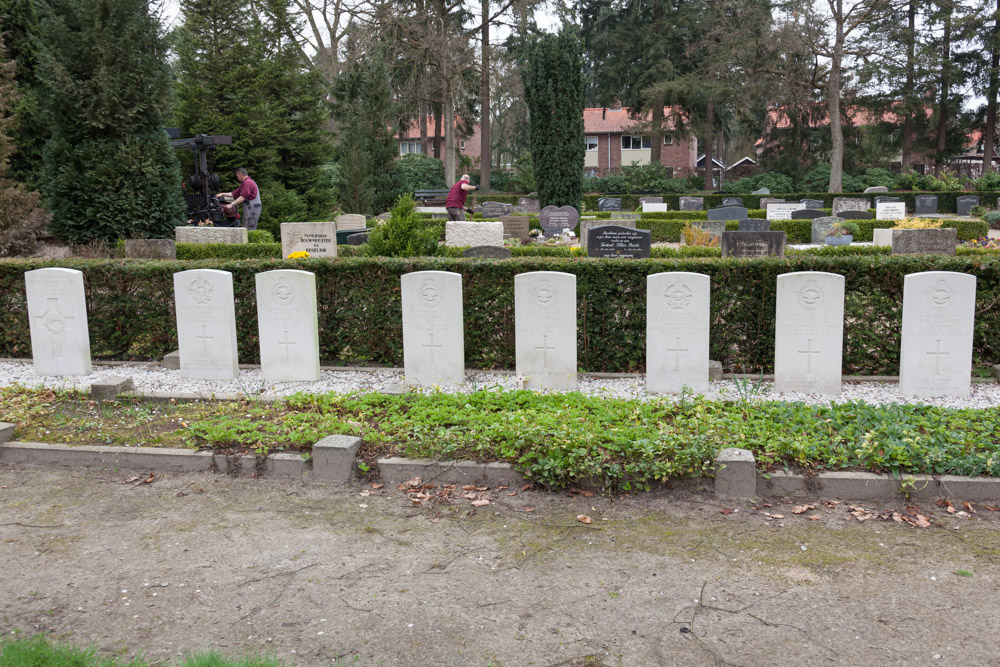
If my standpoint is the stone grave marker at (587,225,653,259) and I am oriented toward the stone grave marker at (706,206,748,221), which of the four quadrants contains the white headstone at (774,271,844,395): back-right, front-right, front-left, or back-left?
back-right

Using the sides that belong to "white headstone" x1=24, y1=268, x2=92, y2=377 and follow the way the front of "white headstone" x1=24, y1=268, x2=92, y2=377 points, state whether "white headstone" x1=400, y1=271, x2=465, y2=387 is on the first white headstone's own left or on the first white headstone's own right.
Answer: on the first white headstone's own left

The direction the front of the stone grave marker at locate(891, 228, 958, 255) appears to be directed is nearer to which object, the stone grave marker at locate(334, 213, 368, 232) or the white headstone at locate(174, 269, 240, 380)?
the white headstone

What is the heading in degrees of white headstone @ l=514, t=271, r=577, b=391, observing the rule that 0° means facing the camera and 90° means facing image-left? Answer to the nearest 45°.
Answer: approximately 0°

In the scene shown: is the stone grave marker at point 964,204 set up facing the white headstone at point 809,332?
yes

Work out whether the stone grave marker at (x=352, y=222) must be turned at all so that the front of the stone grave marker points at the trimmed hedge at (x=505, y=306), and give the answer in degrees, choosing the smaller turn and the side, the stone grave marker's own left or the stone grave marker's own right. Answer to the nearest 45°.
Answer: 0° — it already faces it

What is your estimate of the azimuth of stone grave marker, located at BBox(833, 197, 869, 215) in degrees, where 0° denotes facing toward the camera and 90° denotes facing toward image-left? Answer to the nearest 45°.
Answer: approximately 0°

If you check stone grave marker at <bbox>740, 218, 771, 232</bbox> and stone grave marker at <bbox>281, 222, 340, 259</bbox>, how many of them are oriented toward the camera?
2

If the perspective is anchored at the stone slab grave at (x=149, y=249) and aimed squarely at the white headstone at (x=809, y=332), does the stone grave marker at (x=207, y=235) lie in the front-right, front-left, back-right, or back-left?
back-left

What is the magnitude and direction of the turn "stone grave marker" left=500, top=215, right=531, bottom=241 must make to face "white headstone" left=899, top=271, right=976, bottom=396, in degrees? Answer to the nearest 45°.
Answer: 0° — it already faces it

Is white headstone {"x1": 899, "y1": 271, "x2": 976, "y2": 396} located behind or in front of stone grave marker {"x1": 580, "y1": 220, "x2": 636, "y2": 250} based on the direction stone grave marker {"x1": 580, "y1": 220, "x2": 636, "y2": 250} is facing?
in front

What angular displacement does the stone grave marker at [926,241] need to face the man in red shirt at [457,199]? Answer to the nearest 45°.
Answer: approximately 90° to its right
